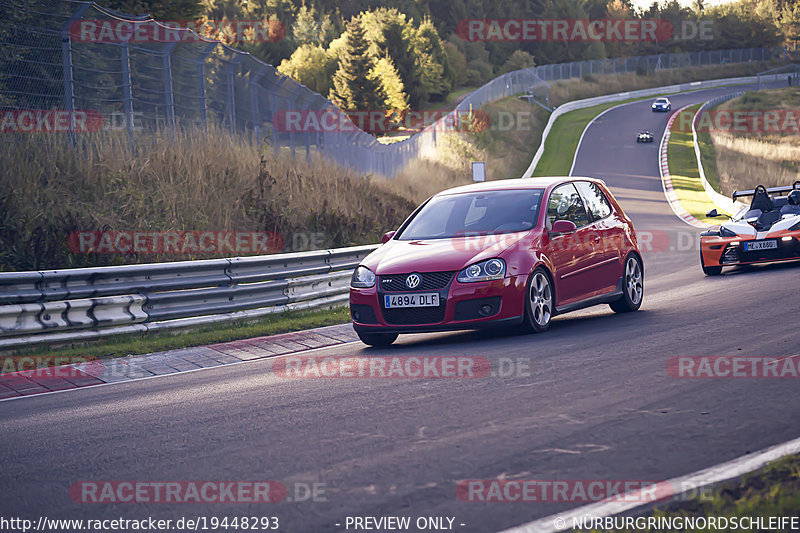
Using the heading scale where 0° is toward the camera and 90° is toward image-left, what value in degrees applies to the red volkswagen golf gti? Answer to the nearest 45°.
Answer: approximately 45°

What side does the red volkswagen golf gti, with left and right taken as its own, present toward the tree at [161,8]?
right

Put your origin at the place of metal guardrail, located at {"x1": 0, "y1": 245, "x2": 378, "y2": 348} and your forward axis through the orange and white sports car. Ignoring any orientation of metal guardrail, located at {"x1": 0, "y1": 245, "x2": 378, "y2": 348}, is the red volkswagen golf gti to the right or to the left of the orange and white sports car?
right

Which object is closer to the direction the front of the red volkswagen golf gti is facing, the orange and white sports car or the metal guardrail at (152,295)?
the metal guardrail

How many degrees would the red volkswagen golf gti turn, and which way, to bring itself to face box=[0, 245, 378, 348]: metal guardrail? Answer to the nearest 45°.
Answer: approximately 45° to its right

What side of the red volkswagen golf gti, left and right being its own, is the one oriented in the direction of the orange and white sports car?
back

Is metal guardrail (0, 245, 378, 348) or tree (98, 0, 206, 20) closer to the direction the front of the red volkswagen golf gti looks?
the metal guardrail
